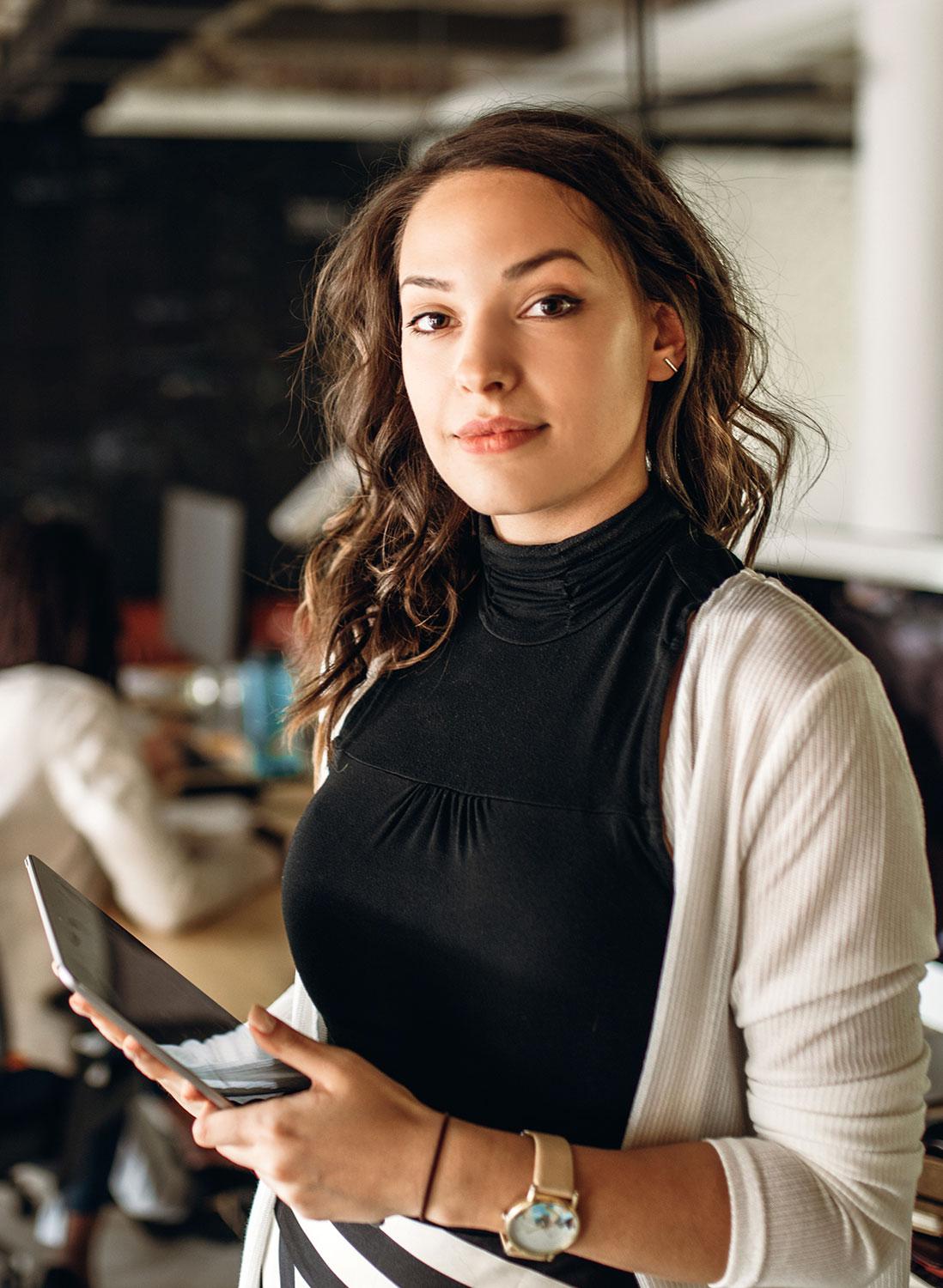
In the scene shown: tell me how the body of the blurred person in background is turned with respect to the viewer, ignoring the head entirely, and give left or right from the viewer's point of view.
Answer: facing away from the viewer and to the right of the viewer

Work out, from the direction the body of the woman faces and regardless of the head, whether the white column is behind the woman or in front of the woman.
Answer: behind
